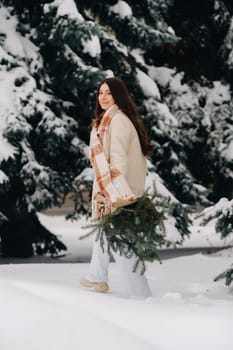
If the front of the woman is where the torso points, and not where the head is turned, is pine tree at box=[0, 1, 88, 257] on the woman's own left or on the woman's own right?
on the woman's own right
